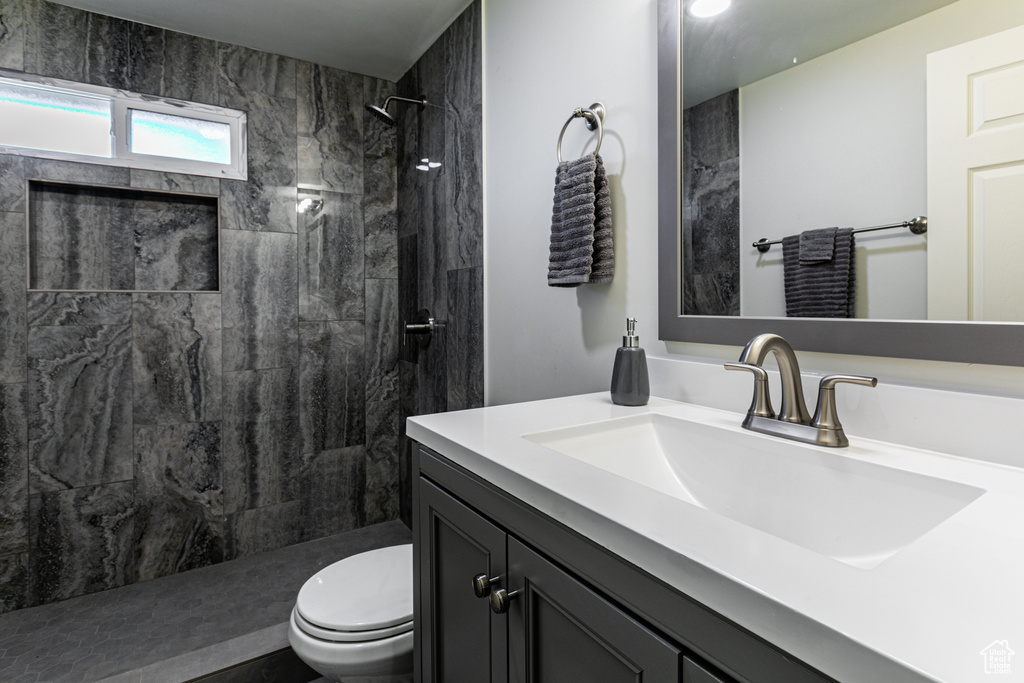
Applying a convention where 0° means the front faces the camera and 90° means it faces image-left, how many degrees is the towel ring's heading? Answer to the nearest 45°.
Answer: approximately 45°

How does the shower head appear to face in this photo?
to the viewer's left

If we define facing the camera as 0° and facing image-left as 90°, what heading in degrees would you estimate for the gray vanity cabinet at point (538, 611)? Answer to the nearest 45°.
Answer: approximately 45°

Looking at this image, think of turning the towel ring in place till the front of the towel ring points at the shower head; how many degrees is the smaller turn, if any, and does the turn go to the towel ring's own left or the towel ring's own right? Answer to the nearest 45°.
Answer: approximately 90° to the towel ring's own right

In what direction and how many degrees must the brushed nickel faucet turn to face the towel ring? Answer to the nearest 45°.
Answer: approximately 90° to its right
